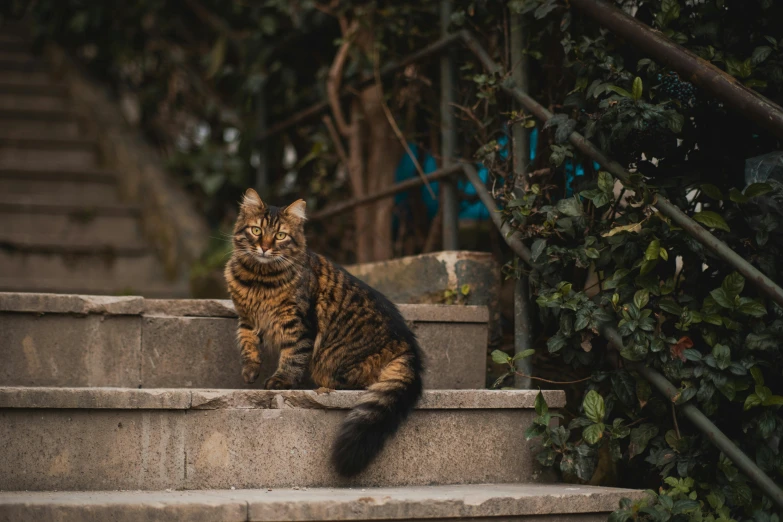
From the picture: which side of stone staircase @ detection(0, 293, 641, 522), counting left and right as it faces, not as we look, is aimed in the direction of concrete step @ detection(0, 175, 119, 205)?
back

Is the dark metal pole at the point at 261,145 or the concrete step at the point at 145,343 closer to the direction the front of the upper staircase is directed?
the concrete step

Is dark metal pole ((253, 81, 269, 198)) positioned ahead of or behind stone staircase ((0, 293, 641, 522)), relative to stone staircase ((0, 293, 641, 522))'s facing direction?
behind

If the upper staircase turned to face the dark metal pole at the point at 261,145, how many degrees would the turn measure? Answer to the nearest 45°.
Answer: approximately 45° to its left

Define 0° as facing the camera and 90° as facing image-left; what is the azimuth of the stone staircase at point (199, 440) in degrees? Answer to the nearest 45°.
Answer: approximately 0°

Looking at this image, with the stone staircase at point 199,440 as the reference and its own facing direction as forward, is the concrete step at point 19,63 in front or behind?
behind

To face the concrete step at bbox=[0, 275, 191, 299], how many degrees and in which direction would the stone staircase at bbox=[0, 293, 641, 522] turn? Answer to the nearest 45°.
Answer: approximately 180°

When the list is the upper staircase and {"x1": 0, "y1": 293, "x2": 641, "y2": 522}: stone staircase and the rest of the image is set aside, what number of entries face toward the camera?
2

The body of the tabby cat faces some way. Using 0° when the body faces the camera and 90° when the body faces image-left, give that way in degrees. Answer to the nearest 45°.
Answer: approximately 45°
